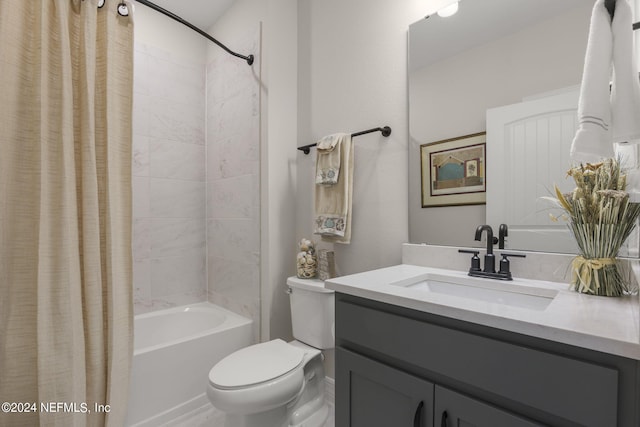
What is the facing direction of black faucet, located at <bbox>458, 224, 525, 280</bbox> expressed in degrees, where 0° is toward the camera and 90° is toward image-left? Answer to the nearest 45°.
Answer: approximately 45°

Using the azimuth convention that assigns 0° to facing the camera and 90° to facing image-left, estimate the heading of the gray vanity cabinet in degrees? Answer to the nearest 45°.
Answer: approximately 45°

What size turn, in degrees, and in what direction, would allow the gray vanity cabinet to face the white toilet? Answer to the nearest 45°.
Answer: approximately 90° to its right

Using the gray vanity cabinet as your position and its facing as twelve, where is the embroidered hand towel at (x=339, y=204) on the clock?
The embroidered hand towel is roughly at 3 o'clock from the gray vanity cabinet.

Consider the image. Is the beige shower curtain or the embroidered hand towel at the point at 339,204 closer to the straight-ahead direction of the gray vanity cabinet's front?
the beige shower curtain

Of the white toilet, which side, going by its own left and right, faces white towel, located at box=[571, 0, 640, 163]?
left
